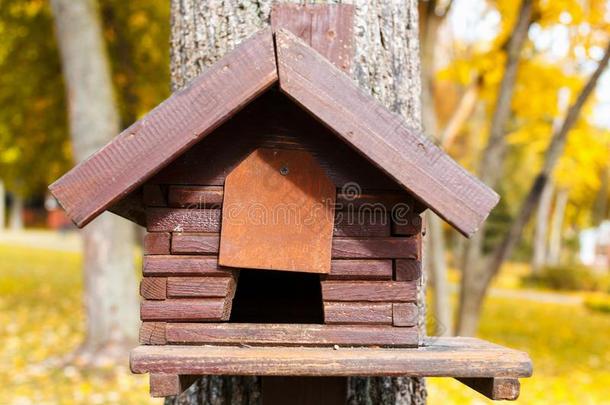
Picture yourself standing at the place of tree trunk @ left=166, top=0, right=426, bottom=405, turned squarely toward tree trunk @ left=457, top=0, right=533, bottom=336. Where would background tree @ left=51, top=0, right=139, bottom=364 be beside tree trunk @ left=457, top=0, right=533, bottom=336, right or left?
left

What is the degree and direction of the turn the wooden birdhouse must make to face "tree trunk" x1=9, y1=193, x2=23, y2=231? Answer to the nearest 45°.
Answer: approximately 135° to its right

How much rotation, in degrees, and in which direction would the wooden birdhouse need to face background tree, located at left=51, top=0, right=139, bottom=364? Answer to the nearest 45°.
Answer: approximately 180°

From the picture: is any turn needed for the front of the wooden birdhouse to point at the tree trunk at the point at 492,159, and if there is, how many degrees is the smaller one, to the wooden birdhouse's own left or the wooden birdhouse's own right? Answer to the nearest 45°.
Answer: approximately 135° to the wooden birdhouse's own left

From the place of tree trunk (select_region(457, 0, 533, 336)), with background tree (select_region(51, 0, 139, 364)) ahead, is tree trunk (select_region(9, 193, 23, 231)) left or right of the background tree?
right

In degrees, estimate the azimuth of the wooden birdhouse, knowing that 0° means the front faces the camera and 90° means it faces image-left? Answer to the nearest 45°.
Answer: approximately 0°
